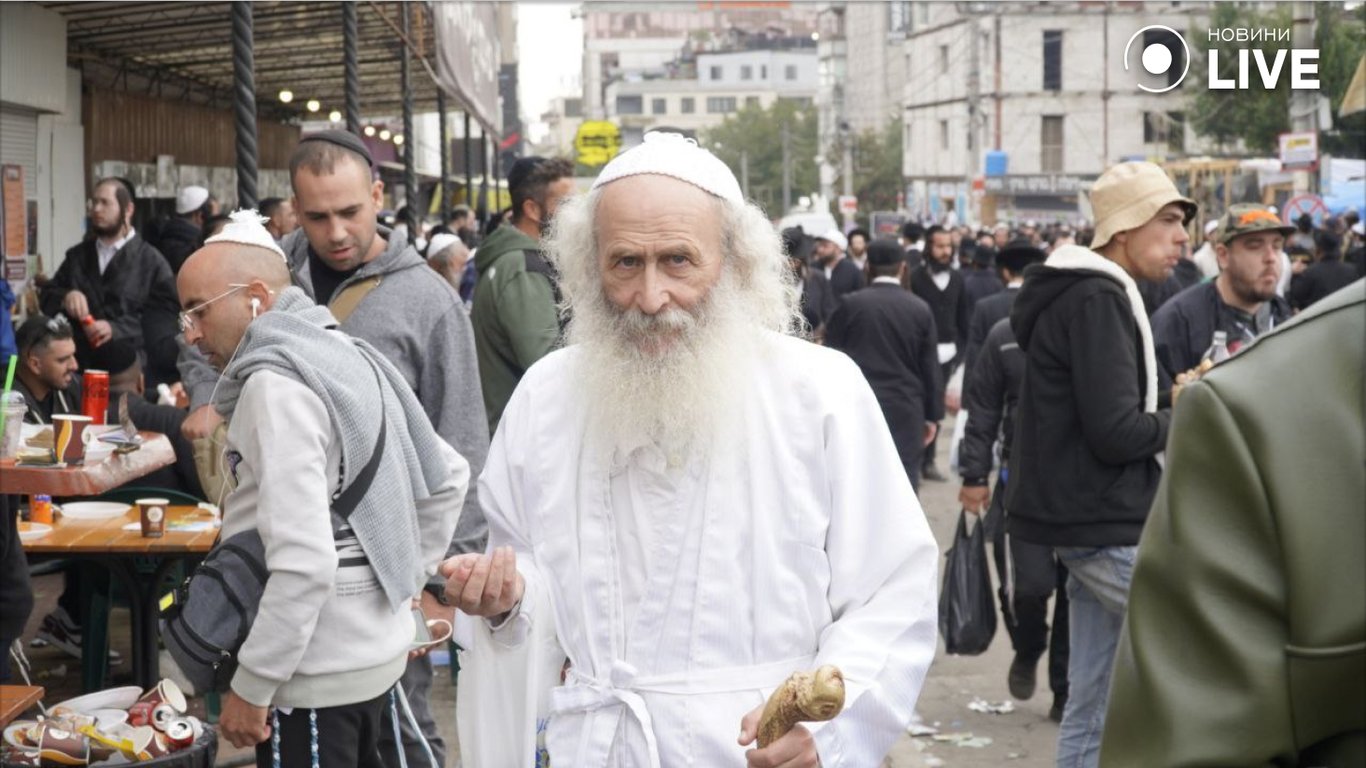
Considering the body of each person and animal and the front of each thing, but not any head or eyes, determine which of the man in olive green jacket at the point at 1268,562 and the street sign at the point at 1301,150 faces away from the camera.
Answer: the man in olive green jacket

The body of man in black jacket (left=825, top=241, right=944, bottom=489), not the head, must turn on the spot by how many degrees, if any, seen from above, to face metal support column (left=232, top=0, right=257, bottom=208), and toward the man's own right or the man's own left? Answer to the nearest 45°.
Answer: approximately 135° to the man's own left

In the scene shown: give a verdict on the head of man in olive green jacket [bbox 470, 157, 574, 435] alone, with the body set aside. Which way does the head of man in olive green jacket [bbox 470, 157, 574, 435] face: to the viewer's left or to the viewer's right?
to the viewer's right

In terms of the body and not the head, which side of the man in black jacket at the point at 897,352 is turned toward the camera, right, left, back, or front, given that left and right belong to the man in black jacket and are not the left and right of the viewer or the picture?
back

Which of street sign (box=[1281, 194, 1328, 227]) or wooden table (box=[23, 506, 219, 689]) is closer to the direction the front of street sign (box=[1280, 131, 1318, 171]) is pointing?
the wooden table

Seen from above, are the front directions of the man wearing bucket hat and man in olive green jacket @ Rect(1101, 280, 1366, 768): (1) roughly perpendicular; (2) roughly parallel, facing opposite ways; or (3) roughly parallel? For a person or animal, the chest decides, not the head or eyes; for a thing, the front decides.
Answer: roughly perpendicular

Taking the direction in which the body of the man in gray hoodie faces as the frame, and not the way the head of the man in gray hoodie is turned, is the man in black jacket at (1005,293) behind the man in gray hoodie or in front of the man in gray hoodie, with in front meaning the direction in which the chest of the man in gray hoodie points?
behind

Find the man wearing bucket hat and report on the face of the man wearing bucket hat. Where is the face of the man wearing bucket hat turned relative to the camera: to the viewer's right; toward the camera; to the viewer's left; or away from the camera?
to the viewer's right

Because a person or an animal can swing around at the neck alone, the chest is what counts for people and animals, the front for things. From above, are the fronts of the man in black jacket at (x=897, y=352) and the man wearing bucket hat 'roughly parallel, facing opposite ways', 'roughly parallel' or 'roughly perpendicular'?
roughly perpendicular

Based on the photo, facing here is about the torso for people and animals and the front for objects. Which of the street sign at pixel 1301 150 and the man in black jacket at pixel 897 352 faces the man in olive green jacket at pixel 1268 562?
the street sign

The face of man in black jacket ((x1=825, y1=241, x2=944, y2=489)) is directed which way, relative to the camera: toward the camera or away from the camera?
away from the camera
